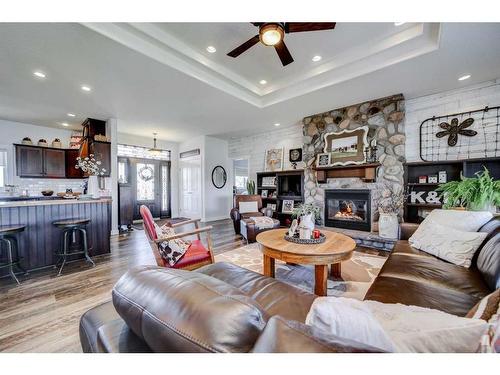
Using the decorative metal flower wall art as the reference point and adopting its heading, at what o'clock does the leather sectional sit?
The leather sectional is roughly at 12 o'clock from the decorative metal flower wall art.

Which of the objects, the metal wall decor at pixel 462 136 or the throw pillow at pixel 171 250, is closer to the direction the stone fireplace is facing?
the throw pillow

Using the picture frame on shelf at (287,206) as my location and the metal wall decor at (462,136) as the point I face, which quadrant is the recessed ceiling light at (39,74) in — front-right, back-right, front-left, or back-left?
back-right

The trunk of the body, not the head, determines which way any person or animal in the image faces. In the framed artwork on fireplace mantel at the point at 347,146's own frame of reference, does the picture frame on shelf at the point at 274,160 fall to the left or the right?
on its right

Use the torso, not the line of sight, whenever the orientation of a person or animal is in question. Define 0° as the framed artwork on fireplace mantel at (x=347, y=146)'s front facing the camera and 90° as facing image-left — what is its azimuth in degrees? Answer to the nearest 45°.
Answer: approximately 45°

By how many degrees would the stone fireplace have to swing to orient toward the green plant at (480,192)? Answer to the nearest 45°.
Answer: approximately 90° to its left

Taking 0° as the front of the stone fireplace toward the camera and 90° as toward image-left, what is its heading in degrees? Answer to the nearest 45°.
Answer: approximately 45°
